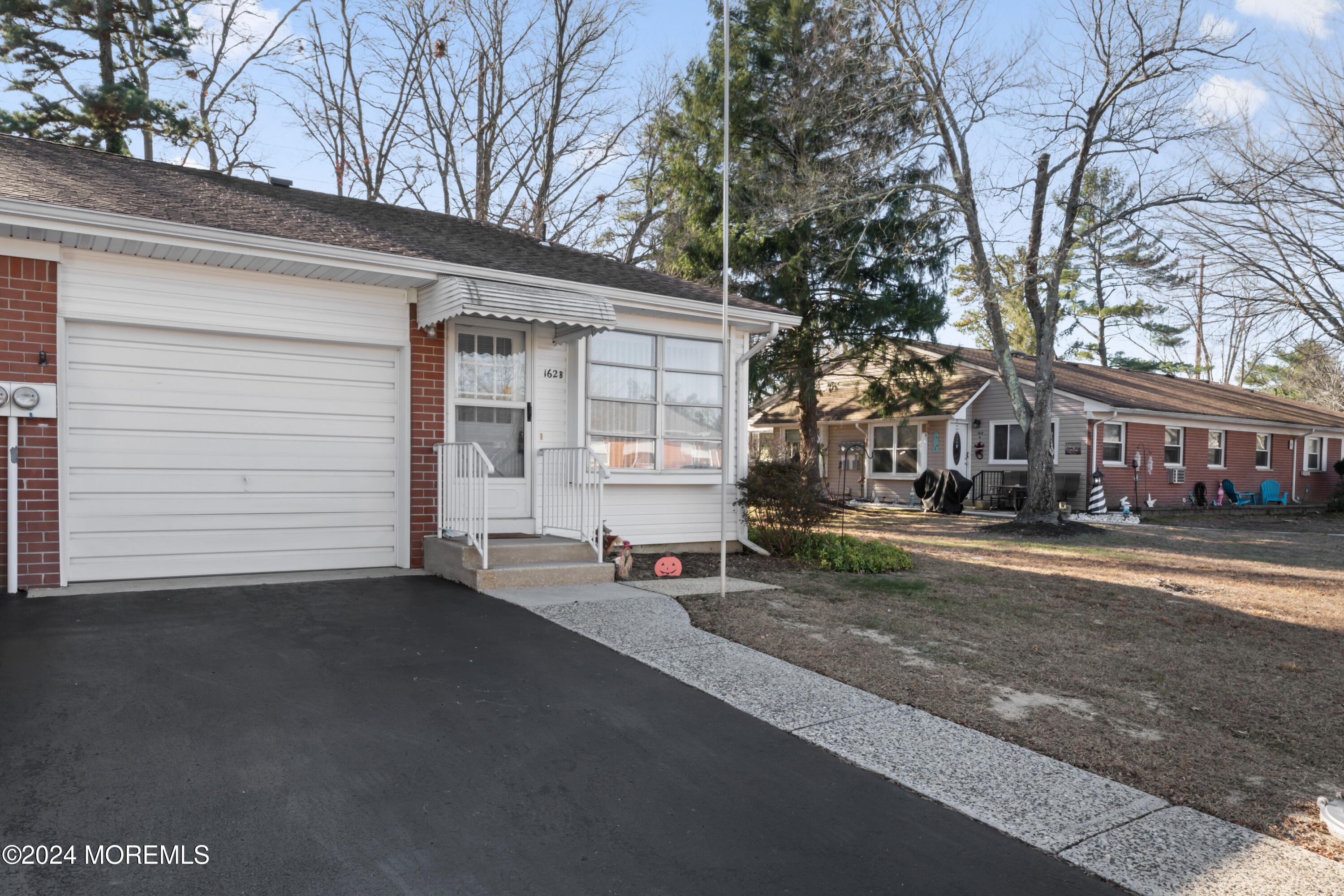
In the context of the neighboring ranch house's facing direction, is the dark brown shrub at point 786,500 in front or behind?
in front

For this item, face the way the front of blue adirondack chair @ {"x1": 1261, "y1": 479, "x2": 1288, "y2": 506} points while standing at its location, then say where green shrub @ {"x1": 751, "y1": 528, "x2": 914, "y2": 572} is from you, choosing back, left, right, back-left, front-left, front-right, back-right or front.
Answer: front-right

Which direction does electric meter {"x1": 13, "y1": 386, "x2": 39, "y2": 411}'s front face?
toward the camera

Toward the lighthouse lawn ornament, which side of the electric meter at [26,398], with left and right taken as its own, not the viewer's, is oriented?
left

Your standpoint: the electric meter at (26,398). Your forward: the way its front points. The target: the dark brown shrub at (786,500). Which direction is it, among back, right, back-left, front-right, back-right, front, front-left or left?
left

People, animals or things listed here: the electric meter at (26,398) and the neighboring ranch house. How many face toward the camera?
2

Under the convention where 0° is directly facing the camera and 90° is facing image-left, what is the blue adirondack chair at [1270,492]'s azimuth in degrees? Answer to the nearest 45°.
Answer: approximately 315°

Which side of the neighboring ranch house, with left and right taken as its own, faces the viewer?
front

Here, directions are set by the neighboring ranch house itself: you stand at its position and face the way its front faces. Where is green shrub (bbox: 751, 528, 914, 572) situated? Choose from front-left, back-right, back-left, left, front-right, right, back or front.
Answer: front

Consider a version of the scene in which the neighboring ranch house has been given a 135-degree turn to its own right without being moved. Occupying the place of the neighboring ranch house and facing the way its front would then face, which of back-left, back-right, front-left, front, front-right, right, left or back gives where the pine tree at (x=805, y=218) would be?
left

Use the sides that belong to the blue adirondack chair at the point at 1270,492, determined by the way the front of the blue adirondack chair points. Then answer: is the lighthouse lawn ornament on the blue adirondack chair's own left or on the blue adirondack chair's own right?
on the blue adirondack chair's own right
